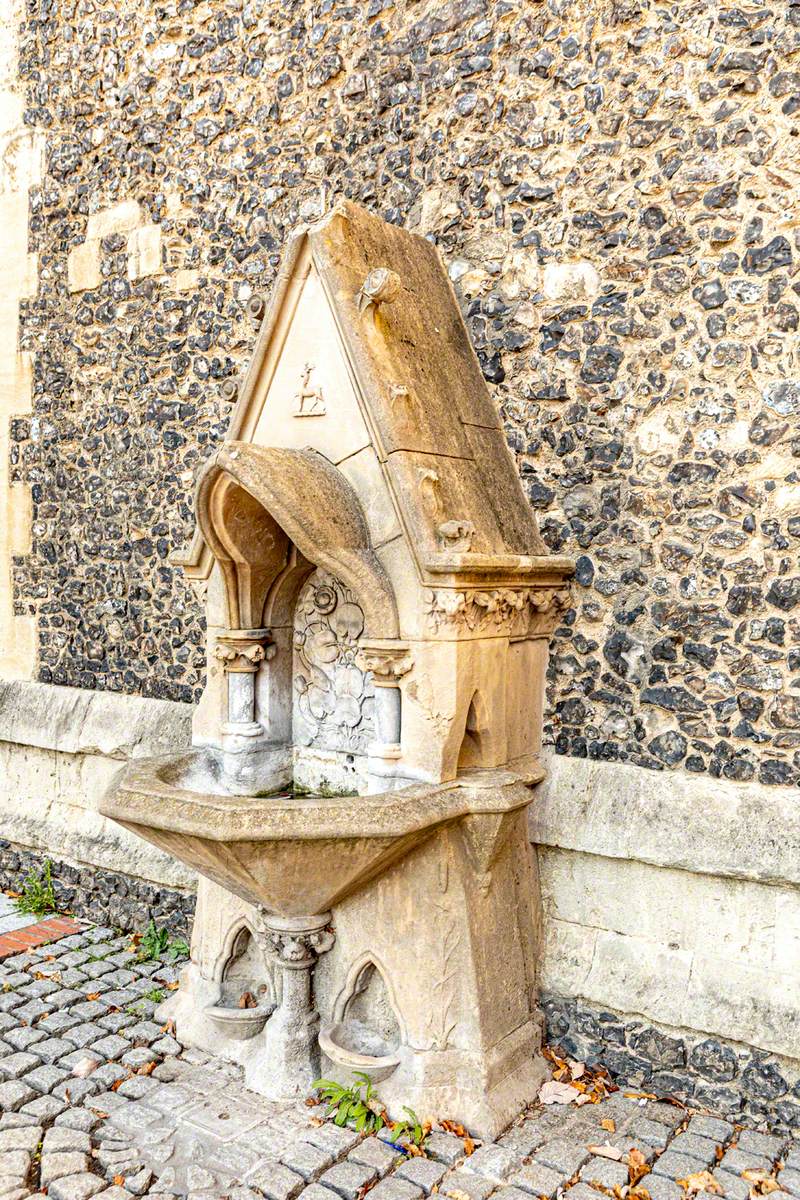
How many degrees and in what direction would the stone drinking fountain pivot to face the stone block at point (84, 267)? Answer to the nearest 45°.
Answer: approximately 90° to its right

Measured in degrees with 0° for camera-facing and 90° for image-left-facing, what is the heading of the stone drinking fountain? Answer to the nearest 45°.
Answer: approximately 45°

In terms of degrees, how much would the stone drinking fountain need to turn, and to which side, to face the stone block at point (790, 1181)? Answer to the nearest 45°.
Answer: approximately 90° to its left

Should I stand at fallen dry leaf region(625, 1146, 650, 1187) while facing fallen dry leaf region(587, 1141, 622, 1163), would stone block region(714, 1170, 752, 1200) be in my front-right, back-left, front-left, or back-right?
back-right
